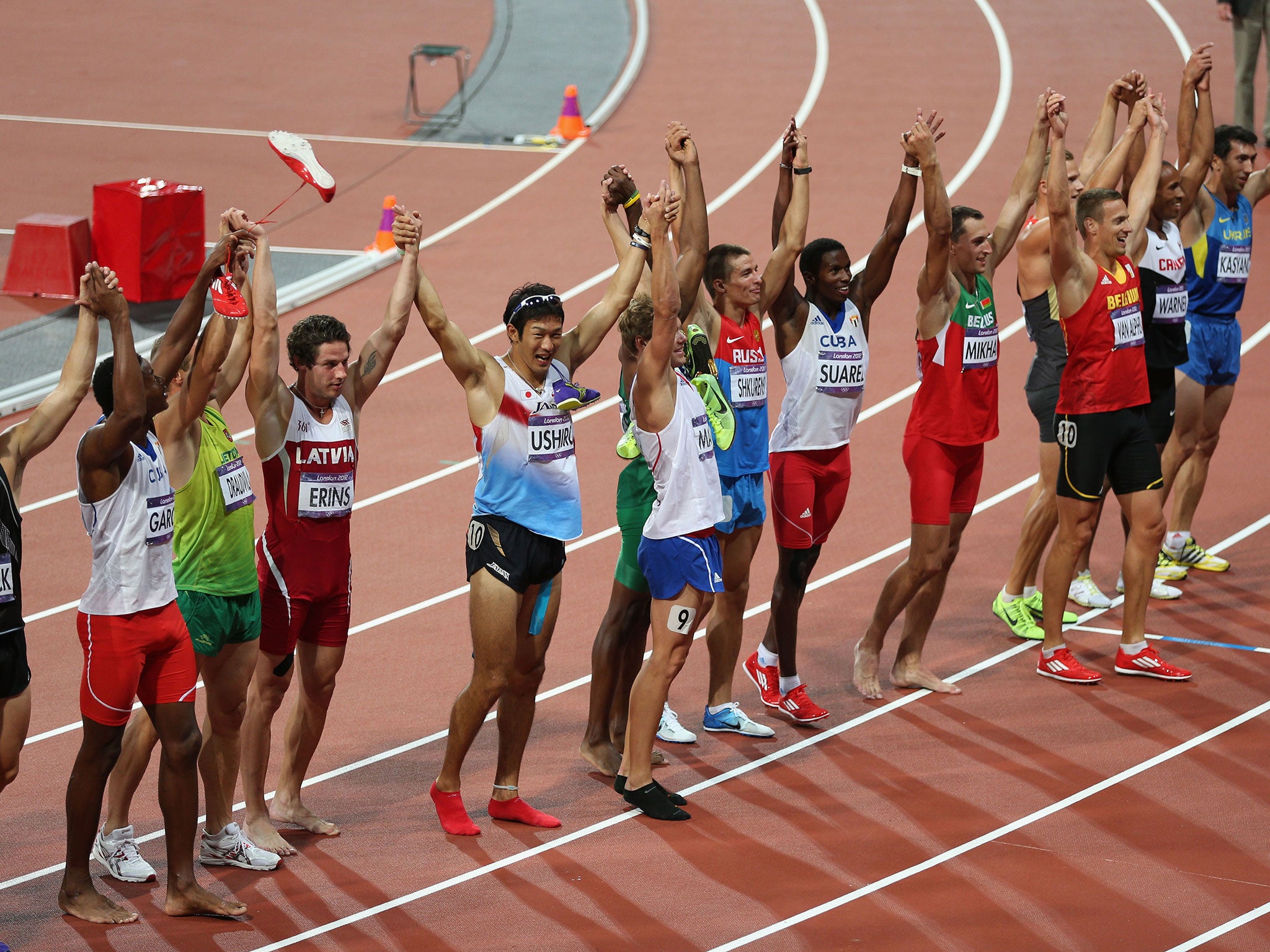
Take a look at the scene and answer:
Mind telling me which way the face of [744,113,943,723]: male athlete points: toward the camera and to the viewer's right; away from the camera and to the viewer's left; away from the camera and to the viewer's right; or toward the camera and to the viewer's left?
toward the camera and to the viewer's right

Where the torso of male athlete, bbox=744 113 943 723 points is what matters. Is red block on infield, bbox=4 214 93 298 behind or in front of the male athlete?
behind

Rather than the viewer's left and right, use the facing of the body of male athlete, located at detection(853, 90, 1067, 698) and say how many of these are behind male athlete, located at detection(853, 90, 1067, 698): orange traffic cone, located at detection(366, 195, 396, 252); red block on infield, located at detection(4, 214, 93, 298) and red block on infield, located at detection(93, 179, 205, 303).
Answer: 3

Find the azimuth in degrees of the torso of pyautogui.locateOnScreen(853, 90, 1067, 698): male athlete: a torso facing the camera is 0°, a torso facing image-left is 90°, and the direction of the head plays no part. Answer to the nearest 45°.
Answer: approximately 315°

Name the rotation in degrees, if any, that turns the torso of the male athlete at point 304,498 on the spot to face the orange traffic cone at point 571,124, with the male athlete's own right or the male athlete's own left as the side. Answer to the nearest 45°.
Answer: approximately 135° to the male athlete's own left
